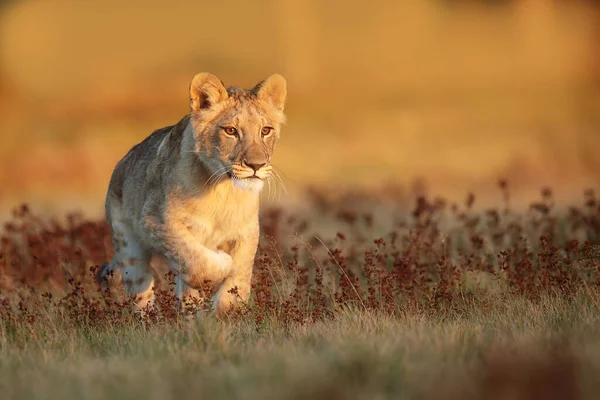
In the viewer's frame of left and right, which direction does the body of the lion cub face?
facing the viewer and to the right of the viewer
